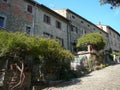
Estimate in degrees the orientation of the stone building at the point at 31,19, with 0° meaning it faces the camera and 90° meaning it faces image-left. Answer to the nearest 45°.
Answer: approximately 315°

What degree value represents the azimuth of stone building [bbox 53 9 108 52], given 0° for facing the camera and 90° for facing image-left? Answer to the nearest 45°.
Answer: approximately 315°

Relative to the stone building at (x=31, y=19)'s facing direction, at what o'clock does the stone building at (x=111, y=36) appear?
the stone building at (x=111, y=36) is roughly at 9 o'clock from the stone building at (x=31, y=19).

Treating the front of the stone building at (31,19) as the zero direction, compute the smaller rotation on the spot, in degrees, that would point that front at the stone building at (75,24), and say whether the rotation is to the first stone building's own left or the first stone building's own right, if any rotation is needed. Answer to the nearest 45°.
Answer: approximately 90° to the first stone building's own left

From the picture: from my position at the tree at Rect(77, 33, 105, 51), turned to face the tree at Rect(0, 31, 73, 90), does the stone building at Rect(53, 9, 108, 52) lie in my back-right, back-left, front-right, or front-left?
back-right

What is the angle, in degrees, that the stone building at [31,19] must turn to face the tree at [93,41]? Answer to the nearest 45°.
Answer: approximately 45° to its left

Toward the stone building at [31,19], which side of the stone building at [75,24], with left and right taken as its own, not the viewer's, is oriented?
right
